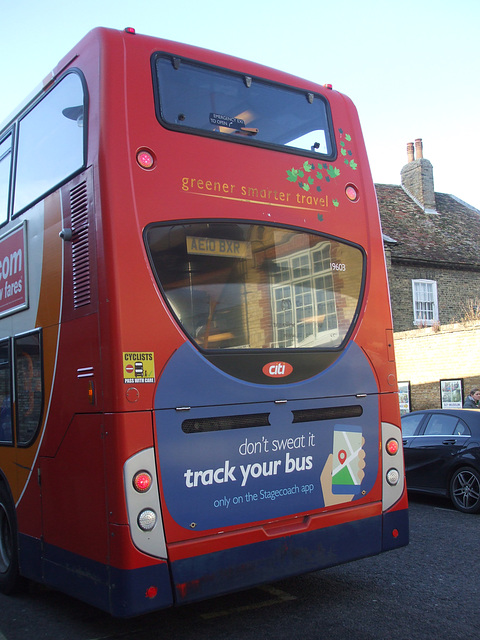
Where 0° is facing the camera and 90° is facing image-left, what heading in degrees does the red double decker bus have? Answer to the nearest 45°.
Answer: approximately 135°

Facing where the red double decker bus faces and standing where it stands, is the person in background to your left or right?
on your right

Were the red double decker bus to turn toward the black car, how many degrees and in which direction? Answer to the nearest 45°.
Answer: approximately 90° to its right

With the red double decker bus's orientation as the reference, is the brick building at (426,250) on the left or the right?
on its right
